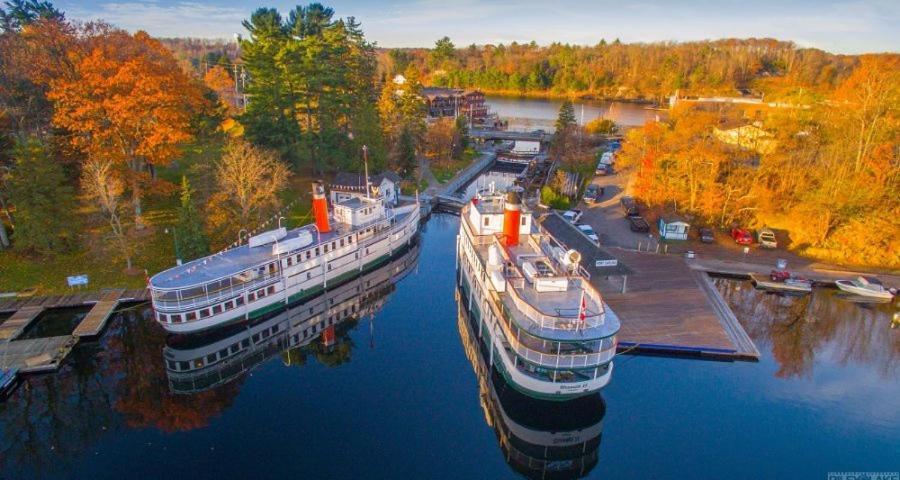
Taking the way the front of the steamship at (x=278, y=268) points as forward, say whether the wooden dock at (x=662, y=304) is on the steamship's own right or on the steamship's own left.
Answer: on the steamship's own right

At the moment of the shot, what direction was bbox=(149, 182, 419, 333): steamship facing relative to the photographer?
facing away from the viewer and to the right of the viewer

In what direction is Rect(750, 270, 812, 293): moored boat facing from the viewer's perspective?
to the viewer's left

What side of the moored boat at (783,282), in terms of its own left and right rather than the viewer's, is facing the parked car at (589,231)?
front
